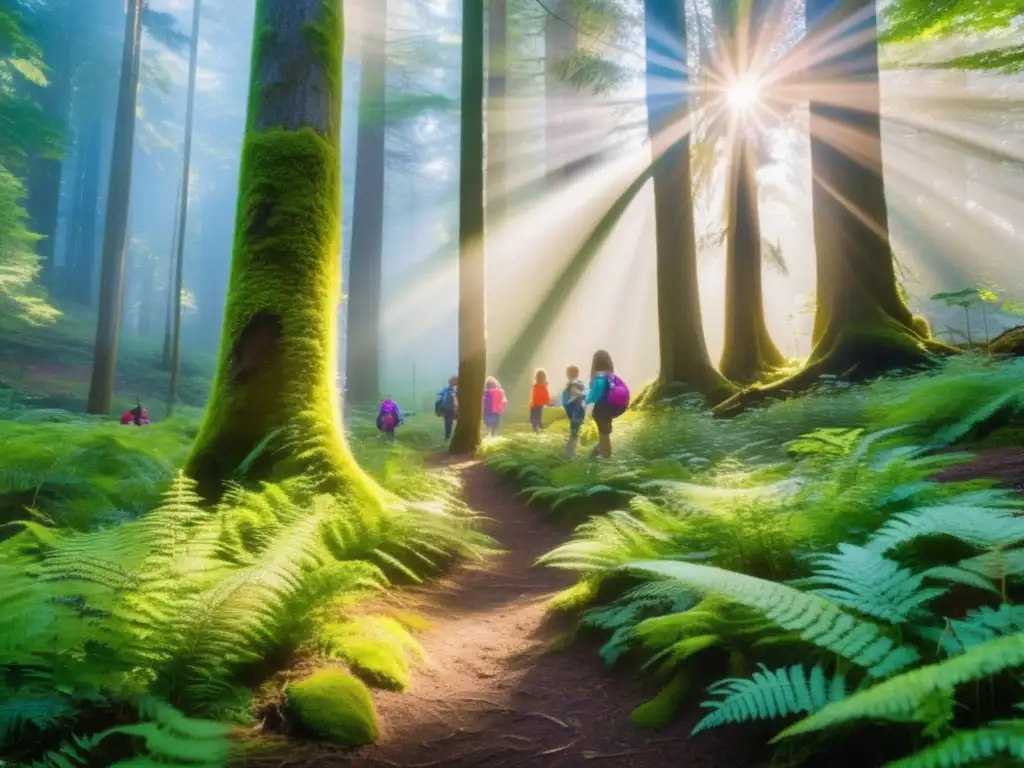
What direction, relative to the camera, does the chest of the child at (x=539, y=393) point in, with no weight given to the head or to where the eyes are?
away from the camera

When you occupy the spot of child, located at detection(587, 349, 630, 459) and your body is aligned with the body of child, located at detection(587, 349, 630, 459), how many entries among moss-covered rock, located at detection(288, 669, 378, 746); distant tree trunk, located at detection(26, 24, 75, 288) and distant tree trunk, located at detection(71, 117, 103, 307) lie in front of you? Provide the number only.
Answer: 2

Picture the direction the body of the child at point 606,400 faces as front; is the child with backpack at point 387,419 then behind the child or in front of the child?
in front

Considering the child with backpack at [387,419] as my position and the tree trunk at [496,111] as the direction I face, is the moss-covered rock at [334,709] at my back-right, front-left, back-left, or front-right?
back-right

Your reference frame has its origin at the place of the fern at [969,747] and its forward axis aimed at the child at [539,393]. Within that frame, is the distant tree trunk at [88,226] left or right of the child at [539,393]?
left

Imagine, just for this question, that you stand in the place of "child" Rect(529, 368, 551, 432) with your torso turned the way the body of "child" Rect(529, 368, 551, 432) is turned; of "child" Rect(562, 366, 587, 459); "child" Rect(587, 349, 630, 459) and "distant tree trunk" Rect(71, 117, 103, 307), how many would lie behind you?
2

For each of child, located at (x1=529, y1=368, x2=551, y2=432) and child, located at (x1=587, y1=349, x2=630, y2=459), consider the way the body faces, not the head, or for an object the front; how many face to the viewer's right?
0

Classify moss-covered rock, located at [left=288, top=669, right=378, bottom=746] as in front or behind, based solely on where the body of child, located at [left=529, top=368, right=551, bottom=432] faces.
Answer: behind

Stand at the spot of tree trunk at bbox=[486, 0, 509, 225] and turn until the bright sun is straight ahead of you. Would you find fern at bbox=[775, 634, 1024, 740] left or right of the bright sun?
right

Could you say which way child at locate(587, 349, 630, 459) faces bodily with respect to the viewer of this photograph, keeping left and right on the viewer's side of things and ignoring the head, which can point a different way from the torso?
facing away from the viewer and to the left of the viewer

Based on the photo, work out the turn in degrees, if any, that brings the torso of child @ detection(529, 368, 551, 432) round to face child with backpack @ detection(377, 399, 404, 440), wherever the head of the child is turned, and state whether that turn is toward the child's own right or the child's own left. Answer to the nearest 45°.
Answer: approximately 90° to the child's own left

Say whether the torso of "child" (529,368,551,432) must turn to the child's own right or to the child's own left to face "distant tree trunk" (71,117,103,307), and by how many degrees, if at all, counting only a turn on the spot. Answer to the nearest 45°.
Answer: approximately 45° to the child's own left

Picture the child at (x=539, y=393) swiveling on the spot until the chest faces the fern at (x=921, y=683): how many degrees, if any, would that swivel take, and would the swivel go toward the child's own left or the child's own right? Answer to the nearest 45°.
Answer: approximately 180°
